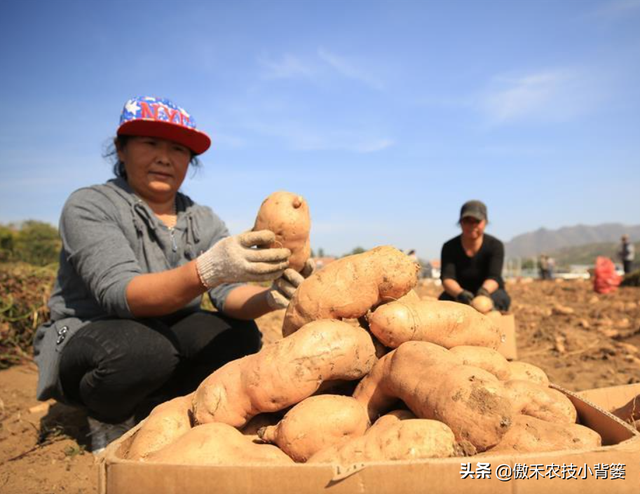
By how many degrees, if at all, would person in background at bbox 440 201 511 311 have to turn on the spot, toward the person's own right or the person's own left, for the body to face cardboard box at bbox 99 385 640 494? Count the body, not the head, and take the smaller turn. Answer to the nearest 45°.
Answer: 0° — they already face it

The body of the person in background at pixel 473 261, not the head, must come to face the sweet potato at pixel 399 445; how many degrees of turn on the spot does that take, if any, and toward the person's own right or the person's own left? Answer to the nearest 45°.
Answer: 0° — they already face it

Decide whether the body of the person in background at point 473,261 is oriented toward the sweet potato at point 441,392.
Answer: yes

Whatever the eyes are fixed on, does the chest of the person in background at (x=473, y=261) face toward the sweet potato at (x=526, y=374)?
yes

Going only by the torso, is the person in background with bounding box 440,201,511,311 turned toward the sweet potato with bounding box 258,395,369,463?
yes

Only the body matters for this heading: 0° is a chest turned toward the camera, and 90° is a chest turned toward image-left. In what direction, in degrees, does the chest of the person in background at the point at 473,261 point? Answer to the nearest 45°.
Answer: approximately 0°

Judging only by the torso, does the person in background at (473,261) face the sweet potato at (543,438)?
yes

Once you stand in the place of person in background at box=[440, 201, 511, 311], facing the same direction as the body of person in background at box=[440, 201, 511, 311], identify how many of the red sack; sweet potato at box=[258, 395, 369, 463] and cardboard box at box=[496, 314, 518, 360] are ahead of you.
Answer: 2

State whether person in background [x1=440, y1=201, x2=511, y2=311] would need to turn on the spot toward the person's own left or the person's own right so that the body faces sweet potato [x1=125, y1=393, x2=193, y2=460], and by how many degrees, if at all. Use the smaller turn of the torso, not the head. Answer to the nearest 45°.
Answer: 0° — they already face it

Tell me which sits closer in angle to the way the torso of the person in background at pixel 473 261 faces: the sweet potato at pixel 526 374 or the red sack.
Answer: the sweet potato
